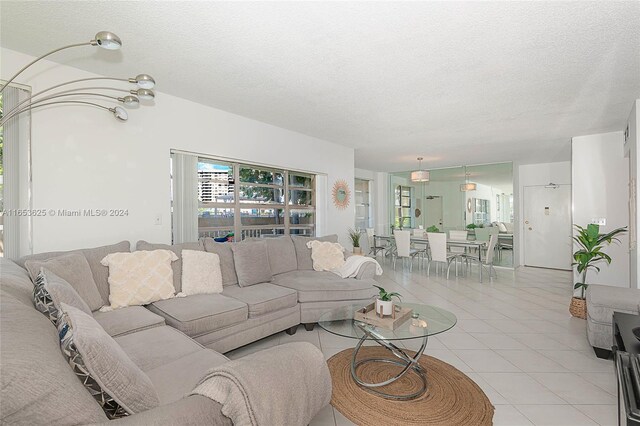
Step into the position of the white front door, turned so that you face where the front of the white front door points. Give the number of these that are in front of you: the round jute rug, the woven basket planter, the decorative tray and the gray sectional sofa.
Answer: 4

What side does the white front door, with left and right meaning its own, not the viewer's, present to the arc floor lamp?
front

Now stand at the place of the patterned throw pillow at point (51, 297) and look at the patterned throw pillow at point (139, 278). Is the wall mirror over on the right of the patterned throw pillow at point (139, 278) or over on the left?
right

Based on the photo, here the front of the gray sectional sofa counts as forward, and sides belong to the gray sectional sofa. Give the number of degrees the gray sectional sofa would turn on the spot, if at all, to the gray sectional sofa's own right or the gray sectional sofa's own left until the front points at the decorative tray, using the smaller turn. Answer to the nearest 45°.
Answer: approximately 45° to the gray sectional sofa's own left

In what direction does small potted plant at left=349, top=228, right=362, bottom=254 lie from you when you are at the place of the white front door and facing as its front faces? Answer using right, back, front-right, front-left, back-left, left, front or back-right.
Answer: front-right

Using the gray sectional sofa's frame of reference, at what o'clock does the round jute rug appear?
The round jute rug is roughly at 11 o'clock from the gray sectional sofa.

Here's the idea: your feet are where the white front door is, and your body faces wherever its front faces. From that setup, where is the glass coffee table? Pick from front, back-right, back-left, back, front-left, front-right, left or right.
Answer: front

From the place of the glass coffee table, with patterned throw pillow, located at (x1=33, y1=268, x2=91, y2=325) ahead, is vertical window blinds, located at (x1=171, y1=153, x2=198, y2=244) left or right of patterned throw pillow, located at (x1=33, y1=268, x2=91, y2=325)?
right

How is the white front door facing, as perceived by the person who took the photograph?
facing the viewer

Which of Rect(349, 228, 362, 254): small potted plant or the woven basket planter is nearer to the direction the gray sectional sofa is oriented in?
the woven basket planter

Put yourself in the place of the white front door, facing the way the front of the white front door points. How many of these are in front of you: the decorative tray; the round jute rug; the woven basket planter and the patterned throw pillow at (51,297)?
4

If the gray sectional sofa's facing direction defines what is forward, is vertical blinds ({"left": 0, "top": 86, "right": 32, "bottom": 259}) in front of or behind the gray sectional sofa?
behind

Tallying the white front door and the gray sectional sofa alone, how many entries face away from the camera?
0

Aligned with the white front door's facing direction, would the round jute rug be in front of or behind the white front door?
in front
